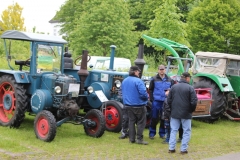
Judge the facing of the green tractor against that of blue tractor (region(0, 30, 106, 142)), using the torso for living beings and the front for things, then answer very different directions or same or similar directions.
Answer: very different directions

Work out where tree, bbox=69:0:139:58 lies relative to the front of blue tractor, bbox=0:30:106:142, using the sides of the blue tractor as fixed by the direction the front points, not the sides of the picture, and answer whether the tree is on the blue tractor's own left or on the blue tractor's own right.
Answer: on the blue tractor's own left

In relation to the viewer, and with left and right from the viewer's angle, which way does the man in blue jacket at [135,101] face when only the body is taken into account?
facing away from the viewer and to the right of the viewer

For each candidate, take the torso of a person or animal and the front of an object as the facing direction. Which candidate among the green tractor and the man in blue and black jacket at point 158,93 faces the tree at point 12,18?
the green tractor

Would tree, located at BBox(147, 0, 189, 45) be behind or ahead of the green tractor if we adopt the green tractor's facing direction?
ahead

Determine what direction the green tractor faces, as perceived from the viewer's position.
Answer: facing away from the viewer and to the left of the viewer

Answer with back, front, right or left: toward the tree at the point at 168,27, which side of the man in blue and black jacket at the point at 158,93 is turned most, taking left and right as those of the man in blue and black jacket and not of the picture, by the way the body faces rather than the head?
back

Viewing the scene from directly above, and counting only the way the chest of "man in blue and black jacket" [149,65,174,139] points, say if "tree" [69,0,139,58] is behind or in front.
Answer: behind

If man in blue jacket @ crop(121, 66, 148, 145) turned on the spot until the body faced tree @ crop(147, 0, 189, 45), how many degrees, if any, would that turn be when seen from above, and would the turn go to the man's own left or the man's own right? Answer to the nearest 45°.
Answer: approximately 45° to the man's own left

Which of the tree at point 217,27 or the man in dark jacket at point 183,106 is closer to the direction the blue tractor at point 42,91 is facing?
the man in dark jacket
